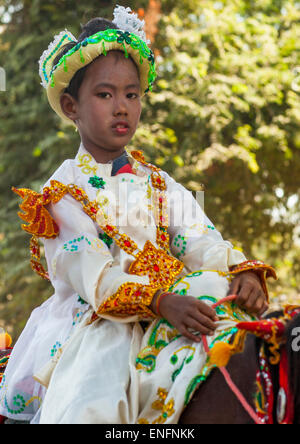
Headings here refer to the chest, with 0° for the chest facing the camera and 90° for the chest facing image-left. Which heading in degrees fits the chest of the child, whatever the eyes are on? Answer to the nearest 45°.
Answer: approximately 315°
